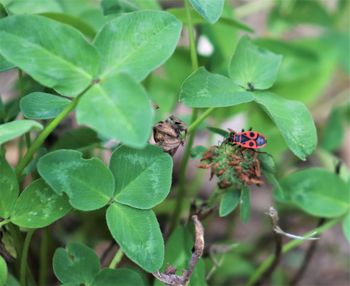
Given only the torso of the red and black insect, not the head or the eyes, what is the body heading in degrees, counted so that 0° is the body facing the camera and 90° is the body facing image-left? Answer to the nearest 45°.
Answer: approximately 90°
